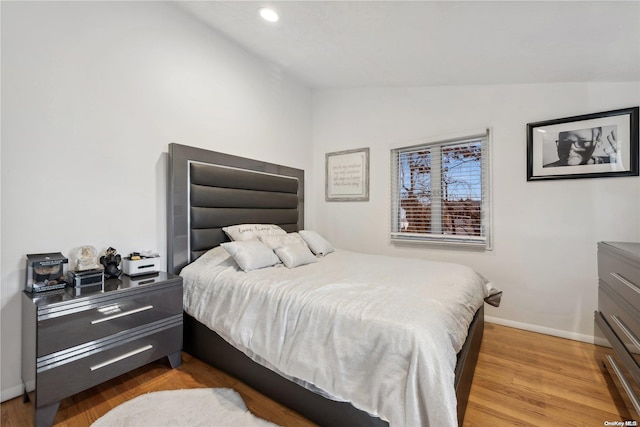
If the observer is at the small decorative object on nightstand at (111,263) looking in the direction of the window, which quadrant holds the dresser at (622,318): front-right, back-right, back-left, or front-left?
front-right

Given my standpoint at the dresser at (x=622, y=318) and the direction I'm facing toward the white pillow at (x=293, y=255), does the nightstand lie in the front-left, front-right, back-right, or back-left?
front-left

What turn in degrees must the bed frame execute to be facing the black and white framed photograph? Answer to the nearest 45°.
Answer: approximately 45° to its left

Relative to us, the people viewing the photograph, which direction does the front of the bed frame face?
facing the viewer and to the right of the viewer

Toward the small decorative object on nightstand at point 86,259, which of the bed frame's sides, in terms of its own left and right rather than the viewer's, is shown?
right

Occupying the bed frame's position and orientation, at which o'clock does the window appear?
The window is roughly at 10 o'clock from the bed frame.

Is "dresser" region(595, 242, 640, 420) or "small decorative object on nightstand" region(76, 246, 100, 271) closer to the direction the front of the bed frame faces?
the dresser

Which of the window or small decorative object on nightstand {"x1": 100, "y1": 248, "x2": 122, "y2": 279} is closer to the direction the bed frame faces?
the window
